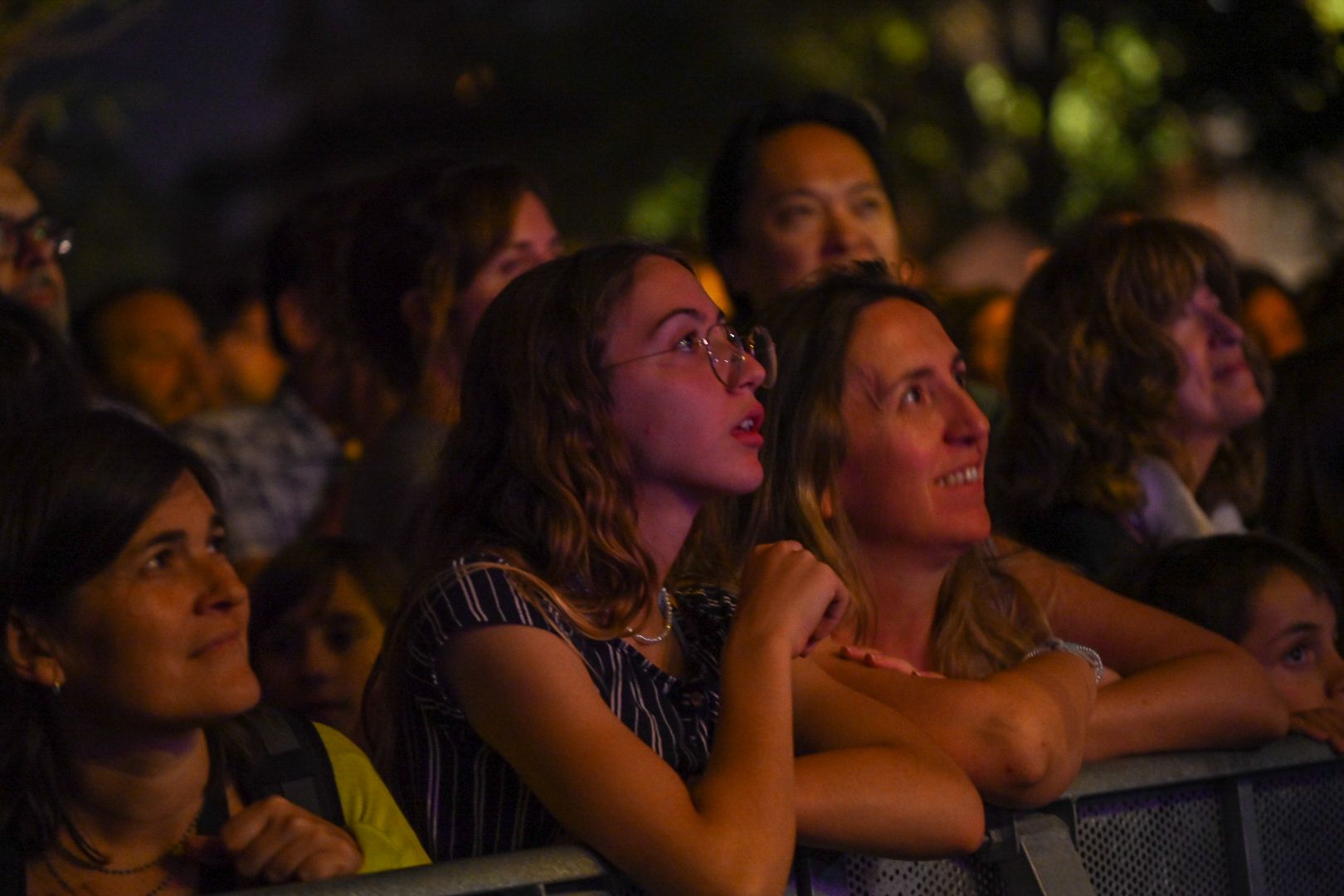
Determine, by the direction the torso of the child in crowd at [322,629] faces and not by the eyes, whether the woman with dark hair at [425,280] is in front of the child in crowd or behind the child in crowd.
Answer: behind

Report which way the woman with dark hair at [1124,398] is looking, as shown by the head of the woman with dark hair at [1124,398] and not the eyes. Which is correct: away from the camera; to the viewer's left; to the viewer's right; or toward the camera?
to the viewer's right

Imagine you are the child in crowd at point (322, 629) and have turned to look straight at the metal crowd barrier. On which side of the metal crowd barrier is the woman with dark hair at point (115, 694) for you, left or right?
right

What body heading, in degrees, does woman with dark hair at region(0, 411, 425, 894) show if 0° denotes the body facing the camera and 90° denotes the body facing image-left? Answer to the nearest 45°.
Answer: approximately 315°

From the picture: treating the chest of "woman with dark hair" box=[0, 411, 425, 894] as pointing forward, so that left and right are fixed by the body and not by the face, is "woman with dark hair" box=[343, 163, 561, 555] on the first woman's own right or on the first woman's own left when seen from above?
on the first woman's own left

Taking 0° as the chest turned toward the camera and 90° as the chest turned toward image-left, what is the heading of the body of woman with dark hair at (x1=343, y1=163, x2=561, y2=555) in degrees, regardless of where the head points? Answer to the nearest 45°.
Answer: approximately 315°

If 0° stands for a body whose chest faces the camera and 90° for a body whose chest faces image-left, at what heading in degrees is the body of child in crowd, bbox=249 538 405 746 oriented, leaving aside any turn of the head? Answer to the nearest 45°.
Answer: approximately 0°

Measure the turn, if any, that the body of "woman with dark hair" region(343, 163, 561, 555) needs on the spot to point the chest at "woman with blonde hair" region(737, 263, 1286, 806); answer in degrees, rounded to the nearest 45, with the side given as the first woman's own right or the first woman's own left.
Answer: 0° — they already face them

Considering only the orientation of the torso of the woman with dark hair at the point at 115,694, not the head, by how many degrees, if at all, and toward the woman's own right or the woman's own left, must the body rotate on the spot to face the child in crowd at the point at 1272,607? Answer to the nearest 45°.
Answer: approximately 45° to the woman's own left
